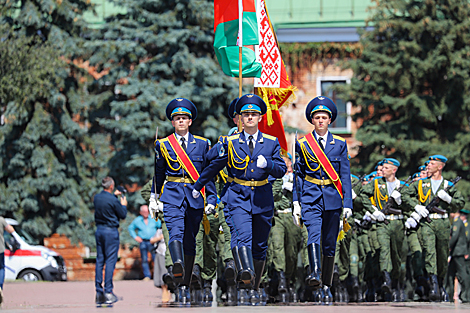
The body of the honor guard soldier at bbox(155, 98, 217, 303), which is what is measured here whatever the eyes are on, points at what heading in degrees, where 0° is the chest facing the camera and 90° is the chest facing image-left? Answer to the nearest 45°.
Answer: approximately 0°

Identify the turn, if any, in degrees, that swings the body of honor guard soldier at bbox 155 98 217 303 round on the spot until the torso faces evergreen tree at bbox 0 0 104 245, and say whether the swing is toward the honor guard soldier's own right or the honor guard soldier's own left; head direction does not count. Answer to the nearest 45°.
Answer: approximately 180°

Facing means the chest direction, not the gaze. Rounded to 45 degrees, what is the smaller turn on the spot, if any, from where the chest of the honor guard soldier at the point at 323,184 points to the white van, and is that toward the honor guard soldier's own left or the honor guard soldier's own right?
approximately 135° to the honor guard soldier's own right

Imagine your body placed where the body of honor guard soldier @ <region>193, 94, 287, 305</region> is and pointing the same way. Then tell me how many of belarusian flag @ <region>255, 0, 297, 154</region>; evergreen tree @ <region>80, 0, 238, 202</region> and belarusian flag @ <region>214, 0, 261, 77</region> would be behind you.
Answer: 3

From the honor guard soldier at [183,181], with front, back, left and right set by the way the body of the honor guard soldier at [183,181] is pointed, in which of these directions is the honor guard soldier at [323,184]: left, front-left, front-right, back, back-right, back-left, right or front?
left

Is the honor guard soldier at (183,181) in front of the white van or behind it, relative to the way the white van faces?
in front

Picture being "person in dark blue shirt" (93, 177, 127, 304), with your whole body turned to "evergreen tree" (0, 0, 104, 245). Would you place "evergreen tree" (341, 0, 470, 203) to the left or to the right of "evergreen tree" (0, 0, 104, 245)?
right
